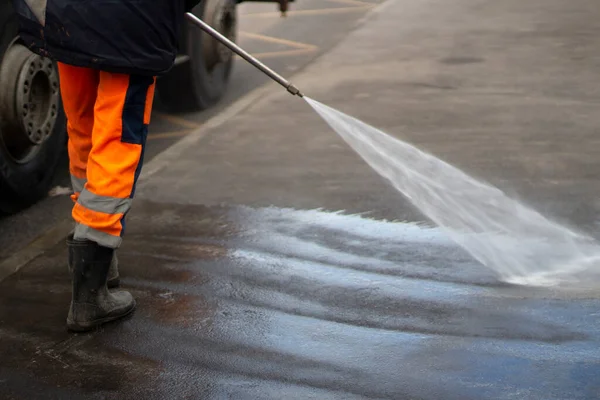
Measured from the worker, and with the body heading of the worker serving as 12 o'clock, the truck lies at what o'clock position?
The truck is roughly at 10 o'clock from the worker.

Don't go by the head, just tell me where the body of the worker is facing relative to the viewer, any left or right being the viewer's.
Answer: facing away from the viewer and to the right of the viewer
